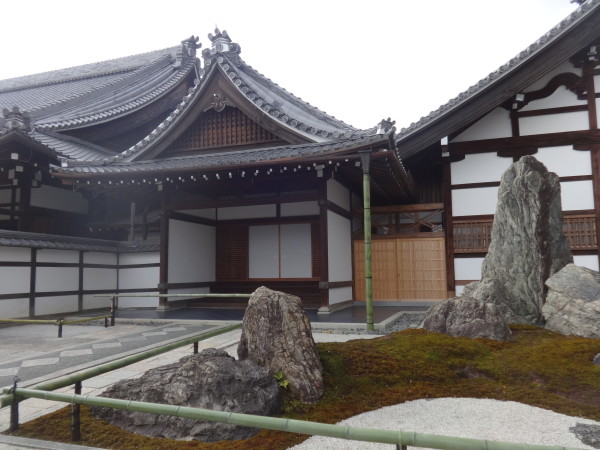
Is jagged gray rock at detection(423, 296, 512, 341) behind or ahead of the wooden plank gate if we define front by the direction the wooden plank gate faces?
ahead

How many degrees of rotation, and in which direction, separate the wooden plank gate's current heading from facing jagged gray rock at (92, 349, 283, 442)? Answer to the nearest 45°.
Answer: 0° — it already faces it

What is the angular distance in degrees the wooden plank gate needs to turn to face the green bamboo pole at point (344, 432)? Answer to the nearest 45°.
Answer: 0° — it already faces it

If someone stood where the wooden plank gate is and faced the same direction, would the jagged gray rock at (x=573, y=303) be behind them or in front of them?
in front

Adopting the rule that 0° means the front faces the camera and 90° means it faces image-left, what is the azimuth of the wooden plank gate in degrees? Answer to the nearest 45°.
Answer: approximately 0°

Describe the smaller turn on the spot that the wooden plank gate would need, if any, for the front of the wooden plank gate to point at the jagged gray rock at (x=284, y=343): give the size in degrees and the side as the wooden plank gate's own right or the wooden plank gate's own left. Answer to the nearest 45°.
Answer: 0° — it already faces it
